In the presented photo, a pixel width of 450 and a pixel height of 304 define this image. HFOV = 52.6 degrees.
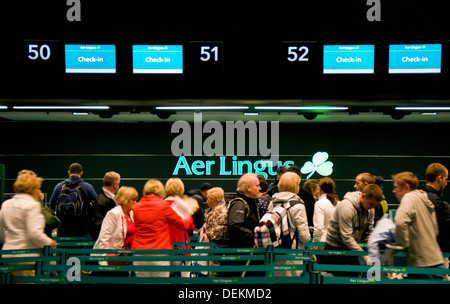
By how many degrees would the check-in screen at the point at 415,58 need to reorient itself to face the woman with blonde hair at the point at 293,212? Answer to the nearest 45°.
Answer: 0° — it already faces them

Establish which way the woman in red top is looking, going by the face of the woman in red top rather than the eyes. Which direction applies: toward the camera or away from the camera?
away from the camera

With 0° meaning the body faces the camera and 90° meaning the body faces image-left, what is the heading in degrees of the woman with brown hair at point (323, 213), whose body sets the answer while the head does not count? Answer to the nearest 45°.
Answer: approximately 135°

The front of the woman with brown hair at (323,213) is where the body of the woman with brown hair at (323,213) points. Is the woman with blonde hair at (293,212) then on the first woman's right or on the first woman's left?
on the first woman's left

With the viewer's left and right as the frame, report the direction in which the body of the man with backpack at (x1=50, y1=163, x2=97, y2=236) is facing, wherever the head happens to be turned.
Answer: facing away from the viewer

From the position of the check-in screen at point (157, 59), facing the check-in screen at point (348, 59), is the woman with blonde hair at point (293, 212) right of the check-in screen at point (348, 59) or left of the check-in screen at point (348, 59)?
right

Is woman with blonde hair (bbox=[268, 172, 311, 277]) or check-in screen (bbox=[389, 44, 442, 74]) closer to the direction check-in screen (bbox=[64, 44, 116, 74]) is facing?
the woman with blonde hair

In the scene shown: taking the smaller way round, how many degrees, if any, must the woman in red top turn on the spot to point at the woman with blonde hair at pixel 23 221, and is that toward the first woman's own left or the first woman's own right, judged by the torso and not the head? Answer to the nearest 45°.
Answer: approximately 135° to the first woman's own left

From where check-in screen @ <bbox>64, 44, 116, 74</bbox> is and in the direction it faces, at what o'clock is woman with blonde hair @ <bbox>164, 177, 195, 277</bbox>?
The woman with blonde hair is roughly at 11 o'clock from the check-in screen.

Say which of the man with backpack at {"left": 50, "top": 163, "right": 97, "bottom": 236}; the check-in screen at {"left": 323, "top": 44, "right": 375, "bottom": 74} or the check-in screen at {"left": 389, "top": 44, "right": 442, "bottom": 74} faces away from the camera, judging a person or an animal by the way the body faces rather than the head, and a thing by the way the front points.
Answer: the man with backpack

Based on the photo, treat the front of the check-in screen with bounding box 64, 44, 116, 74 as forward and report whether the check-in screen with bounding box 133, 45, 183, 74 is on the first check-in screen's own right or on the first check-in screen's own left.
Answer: on the first check-in screen's own left
